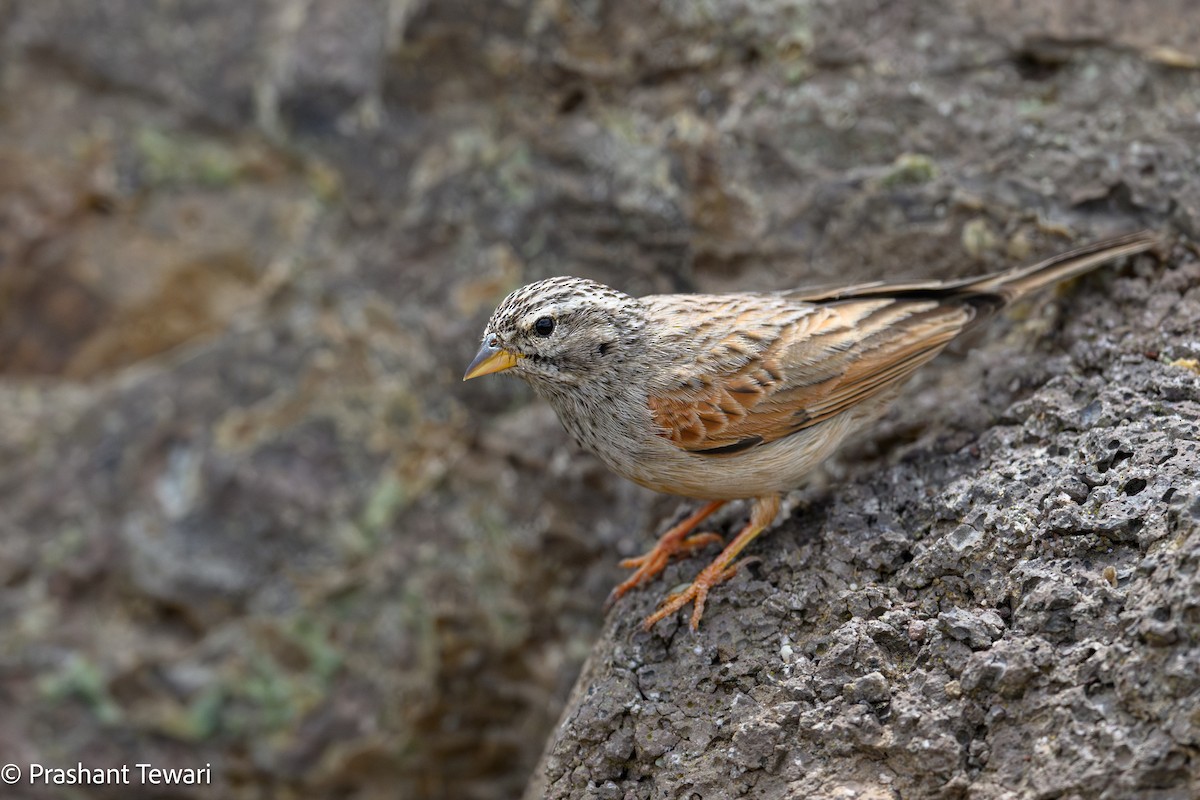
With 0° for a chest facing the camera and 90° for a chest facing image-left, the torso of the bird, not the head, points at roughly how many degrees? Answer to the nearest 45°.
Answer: approximately 90°
